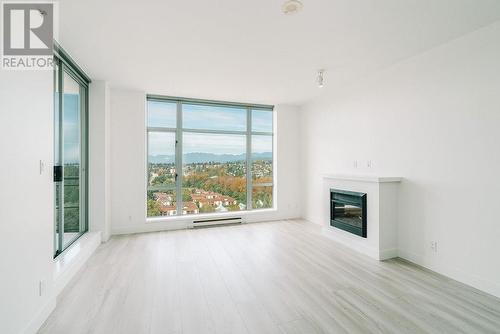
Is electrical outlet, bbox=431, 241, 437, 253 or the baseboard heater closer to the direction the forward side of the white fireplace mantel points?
the baseboard heater

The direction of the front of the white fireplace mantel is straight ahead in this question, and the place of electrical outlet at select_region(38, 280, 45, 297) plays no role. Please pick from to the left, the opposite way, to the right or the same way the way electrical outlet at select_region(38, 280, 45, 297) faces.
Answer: the opposite way

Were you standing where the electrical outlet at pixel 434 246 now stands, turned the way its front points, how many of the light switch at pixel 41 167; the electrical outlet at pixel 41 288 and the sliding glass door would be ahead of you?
3

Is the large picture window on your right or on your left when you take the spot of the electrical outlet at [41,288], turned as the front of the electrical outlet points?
on your left

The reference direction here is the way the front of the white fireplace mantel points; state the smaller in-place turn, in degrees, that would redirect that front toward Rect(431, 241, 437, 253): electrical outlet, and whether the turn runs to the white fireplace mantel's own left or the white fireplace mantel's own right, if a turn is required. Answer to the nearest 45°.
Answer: approximately 135° to the white fireplace mantel's own left

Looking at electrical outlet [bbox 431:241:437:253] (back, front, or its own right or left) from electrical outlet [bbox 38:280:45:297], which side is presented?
front

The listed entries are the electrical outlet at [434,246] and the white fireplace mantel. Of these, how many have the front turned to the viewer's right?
0

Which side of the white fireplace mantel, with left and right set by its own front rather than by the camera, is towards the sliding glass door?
front

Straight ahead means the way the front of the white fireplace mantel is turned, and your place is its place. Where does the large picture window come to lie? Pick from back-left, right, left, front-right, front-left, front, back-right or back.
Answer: front-right

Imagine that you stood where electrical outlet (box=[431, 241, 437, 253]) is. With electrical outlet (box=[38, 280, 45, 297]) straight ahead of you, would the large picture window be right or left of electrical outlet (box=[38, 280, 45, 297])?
right

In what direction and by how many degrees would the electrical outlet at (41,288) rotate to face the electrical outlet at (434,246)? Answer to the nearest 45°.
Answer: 0° — it already faces it

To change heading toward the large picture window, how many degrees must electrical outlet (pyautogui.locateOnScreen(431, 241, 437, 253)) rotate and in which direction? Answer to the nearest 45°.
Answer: approximately 45° to its right

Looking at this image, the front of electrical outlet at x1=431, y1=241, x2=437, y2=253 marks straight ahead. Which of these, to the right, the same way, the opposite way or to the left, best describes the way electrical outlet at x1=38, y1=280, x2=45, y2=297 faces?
the opposite way
